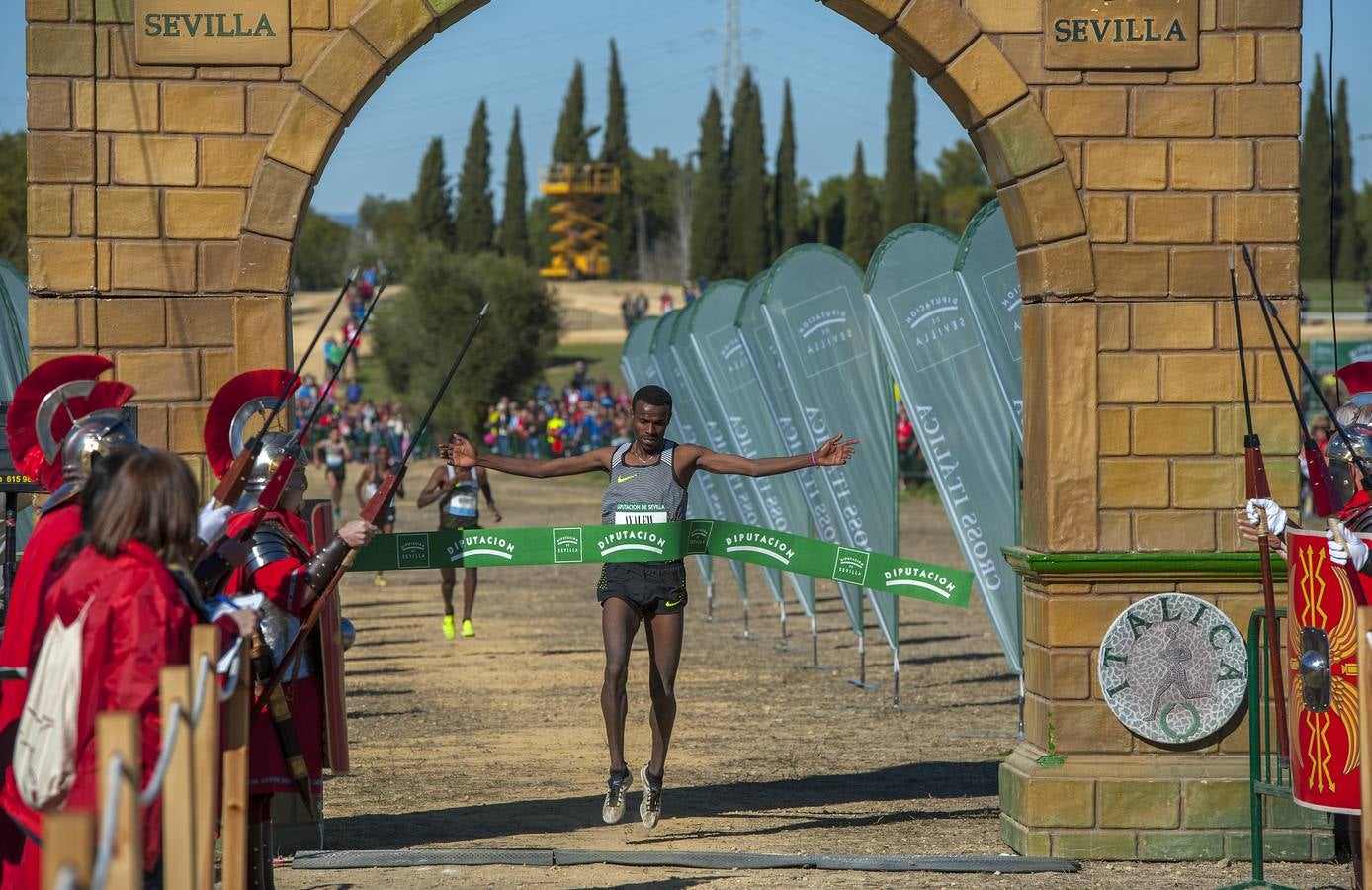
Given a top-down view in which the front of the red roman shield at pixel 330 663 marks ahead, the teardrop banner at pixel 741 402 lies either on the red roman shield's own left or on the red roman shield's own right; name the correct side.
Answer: on the red roman shield's own left

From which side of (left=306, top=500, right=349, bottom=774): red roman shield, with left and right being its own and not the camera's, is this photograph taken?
right

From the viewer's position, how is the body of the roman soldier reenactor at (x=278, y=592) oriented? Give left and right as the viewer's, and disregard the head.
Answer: facing to the right of the viewer

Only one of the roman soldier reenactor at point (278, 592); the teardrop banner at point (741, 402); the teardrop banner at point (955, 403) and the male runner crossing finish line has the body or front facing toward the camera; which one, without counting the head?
the male runner crossing finish line

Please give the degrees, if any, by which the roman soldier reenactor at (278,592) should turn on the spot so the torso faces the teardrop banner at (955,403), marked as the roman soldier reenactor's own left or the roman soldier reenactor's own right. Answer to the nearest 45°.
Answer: approximately 45° to the roman soldier reenactor's own left

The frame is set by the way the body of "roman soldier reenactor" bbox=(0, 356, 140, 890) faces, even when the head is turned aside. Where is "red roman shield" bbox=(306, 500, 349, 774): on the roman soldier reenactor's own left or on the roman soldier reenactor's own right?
on the roman soldier reenactor's own left

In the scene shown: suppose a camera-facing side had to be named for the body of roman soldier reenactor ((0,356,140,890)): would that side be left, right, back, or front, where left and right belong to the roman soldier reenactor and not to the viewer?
right

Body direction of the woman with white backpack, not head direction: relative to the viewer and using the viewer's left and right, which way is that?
facing away from the viewer and to the right of the viewer
